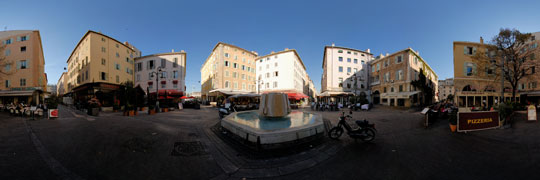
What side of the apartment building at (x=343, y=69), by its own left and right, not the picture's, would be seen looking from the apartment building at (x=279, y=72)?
right

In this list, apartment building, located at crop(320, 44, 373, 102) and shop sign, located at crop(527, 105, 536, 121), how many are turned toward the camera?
2

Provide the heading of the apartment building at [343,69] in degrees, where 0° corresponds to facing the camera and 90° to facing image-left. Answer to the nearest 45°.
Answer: approximately 0°

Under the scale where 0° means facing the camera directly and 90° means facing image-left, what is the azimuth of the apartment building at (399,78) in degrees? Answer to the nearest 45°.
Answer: approximately 45°

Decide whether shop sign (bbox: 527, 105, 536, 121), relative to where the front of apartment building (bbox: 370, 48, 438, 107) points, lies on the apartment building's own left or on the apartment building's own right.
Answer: on the apartment building's own left

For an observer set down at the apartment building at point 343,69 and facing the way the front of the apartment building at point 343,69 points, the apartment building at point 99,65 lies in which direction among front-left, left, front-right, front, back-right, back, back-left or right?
front-right
